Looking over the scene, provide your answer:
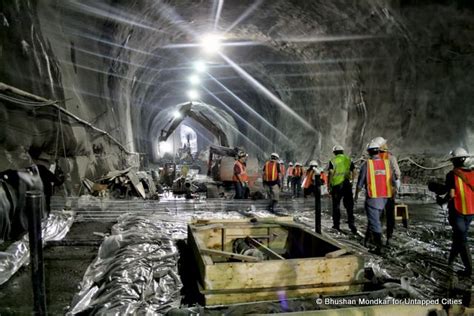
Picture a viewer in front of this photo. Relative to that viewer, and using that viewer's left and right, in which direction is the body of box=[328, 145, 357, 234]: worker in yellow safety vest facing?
facing away from the viewer

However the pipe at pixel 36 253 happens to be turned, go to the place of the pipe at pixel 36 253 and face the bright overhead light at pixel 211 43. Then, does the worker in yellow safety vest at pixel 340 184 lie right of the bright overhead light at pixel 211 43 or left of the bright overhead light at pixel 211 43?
right
